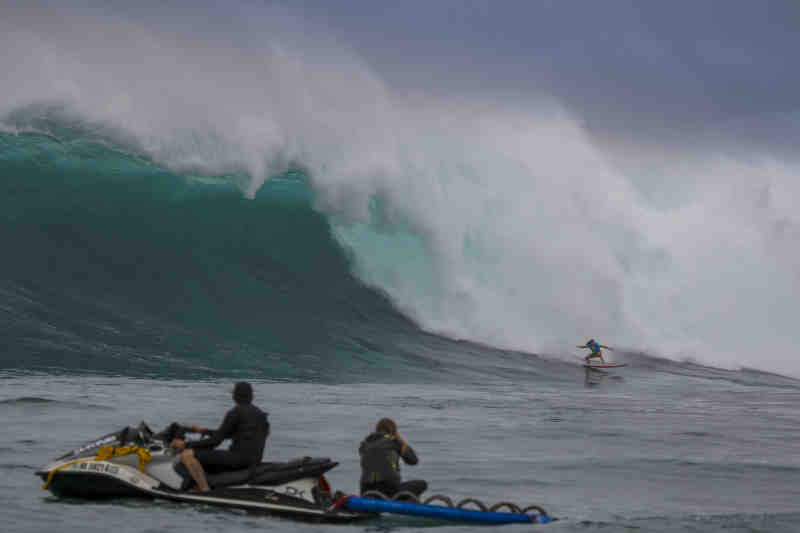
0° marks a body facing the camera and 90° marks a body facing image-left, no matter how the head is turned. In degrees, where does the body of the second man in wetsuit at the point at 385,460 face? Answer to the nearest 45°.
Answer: approximately 225°

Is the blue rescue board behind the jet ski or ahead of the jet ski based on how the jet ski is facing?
behind

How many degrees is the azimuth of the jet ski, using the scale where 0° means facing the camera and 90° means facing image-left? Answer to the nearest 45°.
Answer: approximately 90°

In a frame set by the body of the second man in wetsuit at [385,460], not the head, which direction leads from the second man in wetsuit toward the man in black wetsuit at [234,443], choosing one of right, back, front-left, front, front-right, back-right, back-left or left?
back-left

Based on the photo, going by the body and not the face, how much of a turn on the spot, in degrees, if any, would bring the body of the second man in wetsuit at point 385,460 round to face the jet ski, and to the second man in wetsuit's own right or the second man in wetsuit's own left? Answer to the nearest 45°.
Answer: approximately 135° to the second man in wetsuit's own left

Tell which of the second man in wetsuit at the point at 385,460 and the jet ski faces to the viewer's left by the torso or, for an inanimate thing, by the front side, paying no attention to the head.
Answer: the jet ski

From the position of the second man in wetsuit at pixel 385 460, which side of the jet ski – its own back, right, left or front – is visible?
back

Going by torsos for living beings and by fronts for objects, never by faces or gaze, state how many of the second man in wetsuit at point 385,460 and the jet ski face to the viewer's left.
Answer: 1
